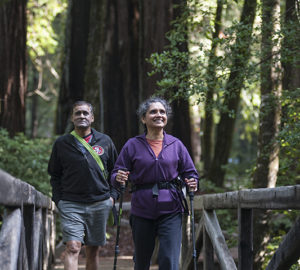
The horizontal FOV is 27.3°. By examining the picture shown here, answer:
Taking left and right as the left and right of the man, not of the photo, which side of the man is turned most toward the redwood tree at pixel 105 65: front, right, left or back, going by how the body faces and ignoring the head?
back

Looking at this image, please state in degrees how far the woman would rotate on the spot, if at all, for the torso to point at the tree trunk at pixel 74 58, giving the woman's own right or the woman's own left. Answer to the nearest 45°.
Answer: approximately 180°

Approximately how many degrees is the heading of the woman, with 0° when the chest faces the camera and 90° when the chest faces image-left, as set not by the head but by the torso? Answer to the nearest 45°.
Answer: approximately 0°

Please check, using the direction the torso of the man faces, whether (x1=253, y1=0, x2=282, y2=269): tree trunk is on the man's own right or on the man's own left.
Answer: on the man's own left

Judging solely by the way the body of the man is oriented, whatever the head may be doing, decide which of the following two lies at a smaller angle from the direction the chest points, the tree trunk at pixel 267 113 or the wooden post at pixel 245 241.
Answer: the wooden post

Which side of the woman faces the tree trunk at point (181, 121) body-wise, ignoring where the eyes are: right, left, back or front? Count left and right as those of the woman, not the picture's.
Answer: back

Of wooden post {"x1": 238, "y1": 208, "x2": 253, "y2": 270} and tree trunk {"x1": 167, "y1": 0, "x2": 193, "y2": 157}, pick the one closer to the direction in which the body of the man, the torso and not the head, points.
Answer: the wooden post

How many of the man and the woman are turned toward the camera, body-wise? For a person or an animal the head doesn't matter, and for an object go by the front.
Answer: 2

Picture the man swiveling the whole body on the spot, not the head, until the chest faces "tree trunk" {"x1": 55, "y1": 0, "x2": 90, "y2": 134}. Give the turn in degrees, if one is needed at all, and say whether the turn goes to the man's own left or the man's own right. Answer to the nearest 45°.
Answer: approximately 180°

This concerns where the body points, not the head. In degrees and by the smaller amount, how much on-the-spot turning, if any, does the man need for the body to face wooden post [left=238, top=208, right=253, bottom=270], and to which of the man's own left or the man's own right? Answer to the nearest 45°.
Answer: approximately 45° to the man's own left

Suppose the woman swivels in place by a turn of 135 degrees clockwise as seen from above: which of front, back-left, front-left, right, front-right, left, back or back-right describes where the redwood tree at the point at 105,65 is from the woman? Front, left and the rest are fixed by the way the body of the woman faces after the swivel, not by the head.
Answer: front-right

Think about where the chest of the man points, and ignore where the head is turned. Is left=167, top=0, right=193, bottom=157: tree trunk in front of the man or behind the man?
behind
